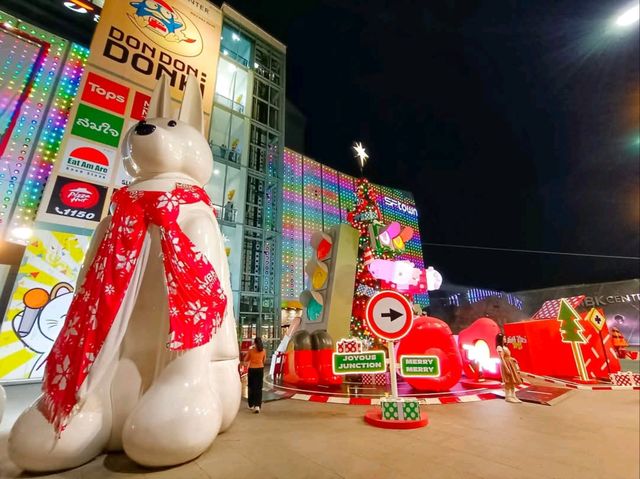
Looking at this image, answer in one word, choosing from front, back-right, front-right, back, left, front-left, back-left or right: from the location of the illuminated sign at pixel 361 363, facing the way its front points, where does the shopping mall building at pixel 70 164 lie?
right

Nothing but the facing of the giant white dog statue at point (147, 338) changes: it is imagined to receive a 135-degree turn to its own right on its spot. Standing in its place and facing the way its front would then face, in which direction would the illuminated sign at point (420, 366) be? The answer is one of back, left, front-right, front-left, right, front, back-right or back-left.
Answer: right

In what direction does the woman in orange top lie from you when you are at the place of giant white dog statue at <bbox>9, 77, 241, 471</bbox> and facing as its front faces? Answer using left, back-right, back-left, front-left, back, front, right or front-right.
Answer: back

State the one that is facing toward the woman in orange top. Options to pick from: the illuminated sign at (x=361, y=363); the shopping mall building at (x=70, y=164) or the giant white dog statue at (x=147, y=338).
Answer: the shopping mall building

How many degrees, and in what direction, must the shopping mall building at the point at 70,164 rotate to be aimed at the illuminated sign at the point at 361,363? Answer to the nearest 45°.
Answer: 0° — it already faces it

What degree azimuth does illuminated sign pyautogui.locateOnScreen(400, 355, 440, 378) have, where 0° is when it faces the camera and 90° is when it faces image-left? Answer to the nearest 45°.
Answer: approximately 0°

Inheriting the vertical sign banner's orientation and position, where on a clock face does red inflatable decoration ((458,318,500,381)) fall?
The red inflatable decoration is roughly at 10 o'clock from the vertical sign banner.
